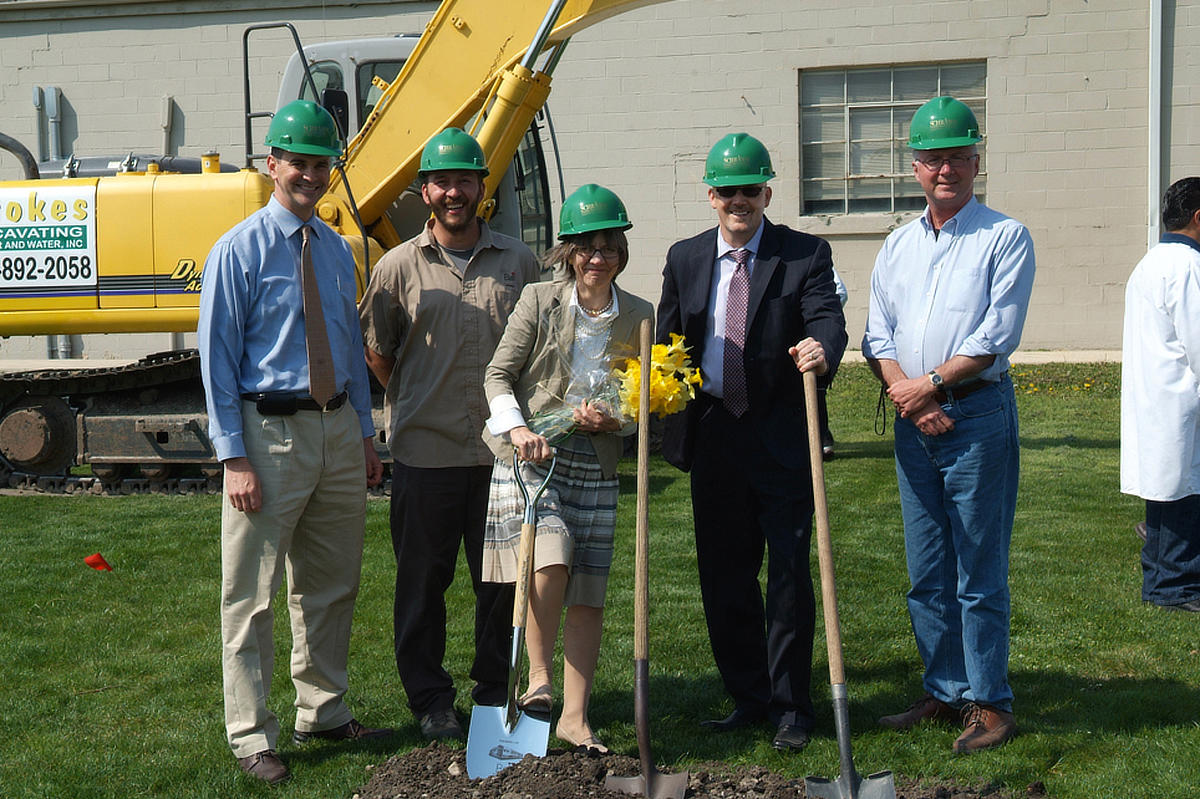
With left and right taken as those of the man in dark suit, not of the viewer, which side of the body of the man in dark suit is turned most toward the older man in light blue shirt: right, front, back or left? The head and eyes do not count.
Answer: left

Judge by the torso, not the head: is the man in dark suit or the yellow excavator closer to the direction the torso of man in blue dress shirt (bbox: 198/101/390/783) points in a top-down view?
the man in dark suit

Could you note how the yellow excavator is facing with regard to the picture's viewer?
facing to the right of the viewer

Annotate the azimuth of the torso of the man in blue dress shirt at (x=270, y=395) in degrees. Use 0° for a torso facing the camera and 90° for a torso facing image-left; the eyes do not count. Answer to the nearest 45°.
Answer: approximately 315°

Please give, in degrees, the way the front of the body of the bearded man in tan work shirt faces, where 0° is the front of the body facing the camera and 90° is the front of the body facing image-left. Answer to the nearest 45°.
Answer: approximately 0°
